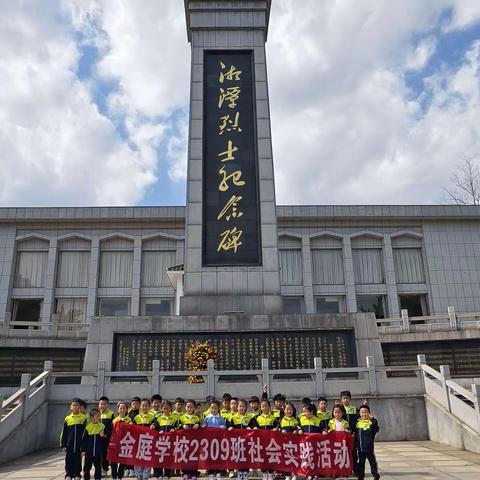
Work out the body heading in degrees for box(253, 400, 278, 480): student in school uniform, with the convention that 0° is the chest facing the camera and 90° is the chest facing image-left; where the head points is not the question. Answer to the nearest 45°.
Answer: approximately 0°

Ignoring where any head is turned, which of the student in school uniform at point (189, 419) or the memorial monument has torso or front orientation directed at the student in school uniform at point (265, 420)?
the memorial monument

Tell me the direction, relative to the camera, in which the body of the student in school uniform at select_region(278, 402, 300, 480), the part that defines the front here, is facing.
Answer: toward the camera

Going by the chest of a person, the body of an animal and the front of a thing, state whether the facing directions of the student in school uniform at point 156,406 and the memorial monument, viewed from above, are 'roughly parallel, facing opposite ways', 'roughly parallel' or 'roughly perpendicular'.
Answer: roughly parallel

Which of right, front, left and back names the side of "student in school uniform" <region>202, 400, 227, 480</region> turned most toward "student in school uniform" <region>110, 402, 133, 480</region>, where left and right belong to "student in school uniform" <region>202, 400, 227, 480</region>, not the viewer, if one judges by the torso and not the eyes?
right

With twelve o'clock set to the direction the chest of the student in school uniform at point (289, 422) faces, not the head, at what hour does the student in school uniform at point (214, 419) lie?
the student in school uniform at point (214, 419) is roughly at 3 o'clock from the student in school uniform at point (289, 422).

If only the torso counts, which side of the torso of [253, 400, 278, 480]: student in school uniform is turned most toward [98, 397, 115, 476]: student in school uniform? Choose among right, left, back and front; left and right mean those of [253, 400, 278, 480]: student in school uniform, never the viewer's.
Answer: right

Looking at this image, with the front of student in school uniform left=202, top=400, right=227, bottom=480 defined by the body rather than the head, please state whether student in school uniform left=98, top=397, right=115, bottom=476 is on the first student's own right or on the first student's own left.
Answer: on the first student's own right

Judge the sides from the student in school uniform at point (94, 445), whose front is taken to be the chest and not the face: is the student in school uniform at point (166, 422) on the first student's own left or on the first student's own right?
on the first student's own left

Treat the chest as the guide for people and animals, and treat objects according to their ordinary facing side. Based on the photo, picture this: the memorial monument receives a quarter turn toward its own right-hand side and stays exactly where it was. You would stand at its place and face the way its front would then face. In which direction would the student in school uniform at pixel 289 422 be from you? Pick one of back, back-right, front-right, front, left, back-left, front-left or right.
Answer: left

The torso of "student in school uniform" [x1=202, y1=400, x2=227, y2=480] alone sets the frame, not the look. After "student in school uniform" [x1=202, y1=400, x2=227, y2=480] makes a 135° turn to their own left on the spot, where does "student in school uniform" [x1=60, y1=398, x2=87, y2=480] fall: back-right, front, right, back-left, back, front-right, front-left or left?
back-left

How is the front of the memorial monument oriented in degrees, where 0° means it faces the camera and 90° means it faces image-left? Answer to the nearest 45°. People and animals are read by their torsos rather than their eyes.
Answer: approximately 0°

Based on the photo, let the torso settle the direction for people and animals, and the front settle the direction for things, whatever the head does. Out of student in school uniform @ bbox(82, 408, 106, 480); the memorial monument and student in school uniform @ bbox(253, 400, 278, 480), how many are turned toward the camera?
3

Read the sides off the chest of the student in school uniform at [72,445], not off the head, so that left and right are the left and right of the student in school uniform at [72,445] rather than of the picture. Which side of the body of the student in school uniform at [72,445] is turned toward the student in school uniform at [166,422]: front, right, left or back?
left

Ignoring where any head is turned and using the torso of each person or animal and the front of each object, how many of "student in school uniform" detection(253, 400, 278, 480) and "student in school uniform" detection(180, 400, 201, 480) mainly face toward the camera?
2
